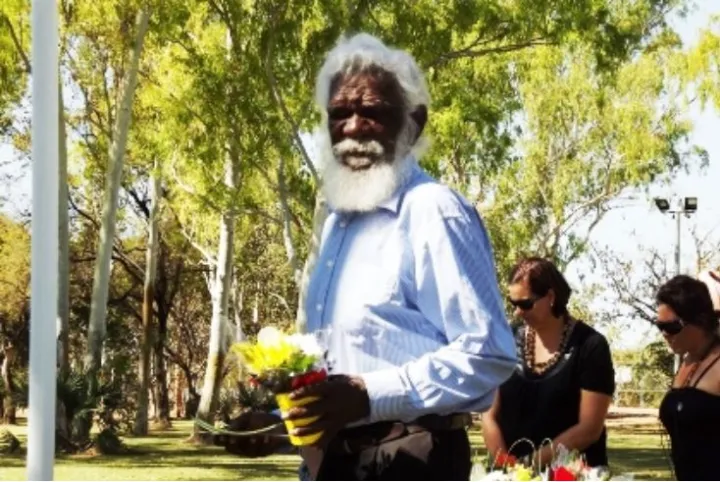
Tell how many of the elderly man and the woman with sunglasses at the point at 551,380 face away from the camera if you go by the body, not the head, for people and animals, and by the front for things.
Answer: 0

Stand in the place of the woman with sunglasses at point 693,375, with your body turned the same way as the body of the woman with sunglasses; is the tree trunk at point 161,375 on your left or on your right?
on your right

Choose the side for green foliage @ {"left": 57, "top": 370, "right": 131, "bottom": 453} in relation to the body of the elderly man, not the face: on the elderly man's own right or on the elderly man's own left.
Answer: on the elderly man's own right

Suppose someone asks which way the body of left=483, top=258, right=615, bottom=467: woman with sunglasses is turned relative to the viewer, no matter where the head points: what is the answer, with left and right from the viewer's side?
facing the viewer and to the left of the viewer

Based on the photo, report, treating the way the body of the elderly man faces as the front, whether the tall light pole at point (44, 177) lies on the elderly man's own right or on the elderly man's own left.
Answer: on the elderly man's own right

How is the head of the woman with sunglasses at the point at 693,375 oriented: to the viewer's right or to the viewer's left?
to the viewer's left

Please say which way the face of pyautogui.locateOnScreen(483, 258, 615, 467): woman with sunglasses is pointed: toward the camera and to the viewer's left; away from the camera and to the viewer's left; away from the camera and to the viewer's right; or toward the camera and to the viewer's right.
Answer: toward the camera and to the viewer's left
